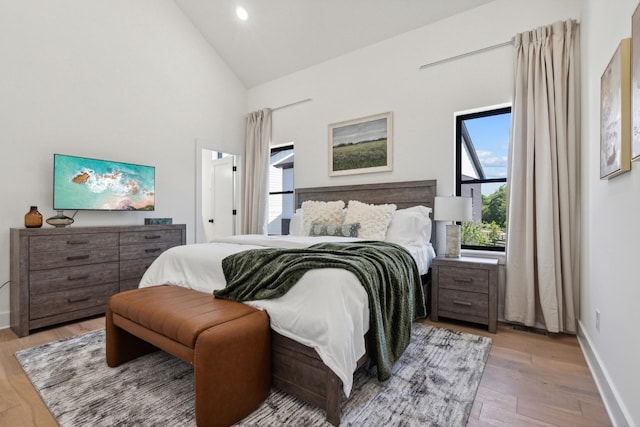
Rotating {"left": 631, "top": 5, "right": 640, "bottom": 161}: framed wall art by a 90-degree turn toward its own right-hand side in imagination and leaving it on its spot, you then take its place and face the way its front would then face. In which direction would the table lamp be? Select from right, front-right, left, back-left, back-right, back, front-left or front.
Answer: front-left

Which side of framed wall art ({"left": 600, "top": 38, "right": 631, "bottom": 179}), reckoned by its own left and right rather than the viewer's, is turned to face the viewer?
left

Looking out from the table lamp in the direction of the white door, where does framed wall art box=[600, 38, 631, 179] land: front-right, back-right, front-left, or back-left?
back-left

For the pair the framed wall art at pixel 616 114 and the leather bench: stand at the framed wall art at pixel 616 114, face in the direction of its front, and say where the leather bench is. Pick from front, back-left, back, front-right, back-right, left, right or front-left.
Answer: front-left

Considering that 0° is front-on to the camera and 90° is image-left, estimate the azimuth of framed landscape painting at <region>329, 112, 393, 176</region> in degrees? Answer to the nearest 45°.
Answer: approximately 45°

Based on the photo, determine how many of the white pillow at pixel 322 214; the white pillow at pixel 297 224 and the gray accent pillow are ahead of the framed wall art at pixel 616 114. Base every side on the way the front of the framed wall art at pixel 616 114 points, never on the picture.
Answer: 3

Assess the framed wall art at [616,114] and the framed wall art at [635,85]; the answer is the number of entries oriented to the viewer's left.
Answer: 2

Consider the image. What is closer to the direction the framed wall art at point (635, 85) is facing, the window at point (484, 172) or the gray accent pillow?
the gray accent pillow

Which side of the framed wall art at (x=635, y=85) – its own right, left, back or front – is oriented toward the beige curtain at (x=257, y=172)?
front

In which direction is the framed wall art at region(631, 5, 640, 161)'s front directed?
to the viewer's left

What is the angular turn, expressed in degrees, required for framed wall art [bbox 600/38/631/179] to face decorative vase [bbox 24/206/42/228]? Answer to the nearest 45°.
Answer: approximately 45° to its left

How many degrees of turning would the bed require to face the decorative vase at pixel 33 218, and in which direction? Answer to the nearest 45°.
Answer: approximately 90° to its right

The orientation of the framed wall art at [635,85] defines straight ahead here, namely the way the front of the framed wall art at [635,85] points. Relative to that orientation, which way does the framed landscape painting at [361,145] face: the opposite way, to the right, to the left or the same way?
to the left

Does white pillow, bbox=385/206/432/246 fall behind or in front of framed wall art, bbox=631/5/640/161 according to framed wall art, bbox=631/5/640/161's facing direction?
in front
